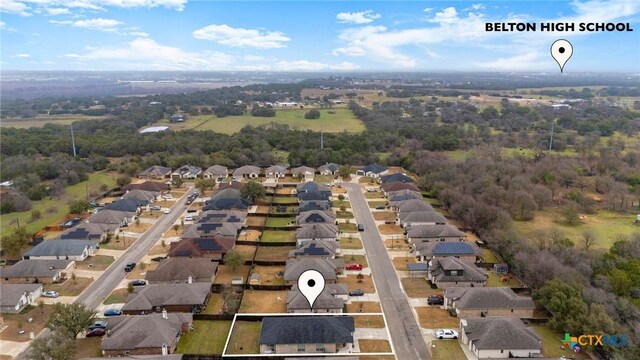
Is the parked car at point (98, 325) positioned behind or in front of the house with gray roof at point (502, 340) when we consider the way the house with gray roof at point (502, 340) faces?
in front

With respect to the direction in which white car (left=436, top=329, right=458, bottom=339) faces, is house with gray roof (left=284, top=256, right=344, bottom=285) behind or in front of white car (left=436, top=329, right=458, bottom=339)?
behind

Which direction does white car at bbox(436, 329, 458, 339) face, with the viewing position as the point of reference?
facing to the right of the viewer

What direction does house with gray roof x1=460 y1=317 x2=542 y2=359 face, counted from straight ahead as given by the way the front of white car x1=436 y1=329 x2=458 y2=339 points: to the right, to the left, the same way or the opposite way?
the opposite way

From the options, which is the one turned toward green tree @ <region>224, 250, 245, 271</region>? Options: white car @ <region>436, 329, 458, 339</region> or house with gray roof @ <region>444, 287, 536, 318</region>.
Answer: the house with gray roof

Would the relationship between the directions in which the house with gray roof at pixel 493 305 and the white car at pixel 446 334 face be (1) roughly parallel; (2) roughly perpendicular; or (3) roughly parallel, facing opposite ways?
roughly parallel, facing opposite ways

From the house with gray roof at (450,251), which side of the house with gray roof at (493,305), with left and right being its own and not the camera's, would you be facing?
right

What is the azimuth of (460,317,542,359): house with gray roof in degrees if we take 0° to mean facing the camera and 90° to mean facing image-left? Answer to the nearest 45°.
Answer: approximately 90°

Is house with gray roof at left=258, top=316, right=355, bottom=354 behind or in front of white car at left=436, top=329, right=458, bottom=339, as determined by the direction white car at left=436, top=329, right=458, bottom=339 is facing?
behind

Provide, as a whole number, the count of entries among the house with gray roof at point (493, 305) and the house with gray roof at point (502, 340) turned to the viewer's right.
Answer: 0

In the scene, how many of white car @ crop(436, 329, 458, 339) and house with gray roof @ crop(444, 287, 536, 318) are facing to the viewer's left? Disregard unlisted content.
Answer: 1

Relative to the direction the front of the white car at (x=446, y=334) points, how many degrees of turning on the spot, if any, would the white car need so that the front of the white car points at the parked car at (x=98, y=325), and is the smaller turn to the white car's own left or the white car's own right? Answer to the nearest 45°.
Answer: approximately 180°

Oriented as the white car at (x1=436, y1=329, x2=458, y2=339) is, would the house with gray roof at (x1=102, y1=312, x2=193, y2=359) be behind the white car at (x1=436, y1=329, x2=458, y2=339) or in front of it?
behind

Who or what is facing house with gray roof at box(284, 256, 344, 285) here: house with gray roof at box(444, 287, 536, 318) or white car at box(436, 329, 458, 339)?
house with gray roof at box(444, 287, 536, 318)

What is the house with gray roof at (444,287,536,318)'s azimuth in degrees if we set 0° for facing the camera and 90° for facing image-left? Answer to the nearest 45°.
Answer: approximately 90°

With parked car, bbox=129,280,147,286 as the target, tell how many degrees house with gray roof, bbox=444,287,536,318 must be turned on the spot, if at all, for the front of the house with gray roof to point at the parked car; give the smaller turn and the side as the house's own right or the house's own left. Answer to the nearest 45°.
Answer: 0° — it already faces it
